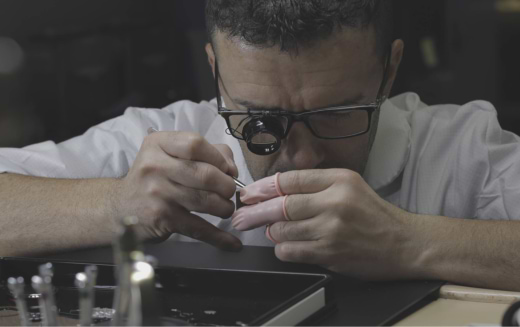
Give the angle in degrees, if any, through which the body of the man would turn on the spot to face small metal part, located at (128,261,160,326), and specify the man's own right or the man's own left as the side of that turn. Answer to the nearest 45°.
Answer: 0° — they already face it

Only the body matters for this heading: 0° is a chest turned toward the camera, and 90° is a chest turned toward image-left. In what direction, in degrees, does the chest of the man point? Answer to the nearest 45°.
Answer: approximately 0°
